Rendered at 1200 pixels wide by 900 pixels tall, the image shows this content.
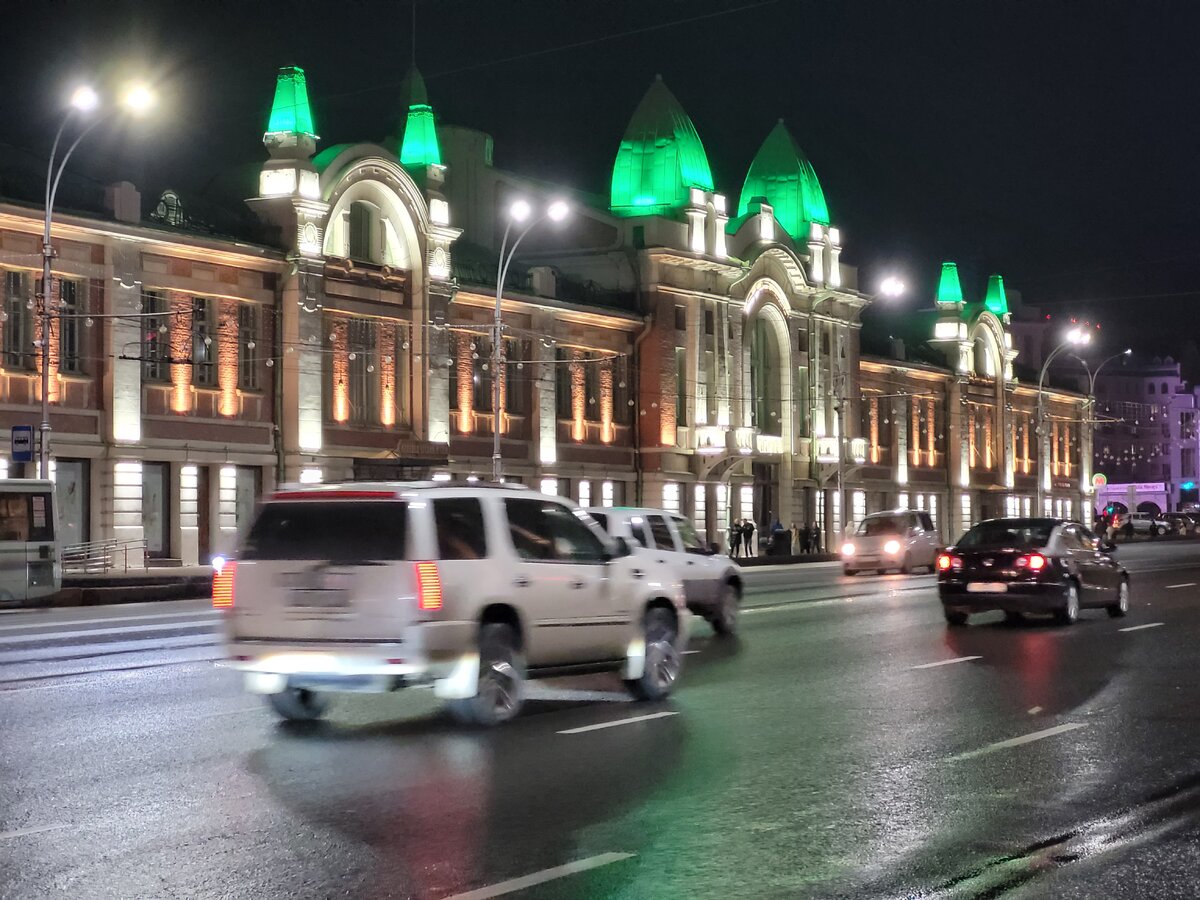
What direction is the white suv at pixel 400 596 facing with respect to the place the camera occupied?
facing away from the viewer and to the right of the viewer

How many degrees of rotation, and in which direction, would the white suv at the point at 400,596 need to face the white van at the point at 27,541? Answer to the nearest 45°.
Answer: approximately 45° to its left

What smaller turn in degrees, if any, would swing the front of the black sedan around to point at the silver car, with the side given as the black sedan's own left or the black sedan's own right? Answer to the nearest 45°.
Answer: approximately 45° to the black sedan's own left

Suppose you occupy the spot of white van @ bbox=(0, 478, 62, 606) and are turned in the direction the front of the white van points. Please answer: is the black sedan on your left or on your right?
on your left

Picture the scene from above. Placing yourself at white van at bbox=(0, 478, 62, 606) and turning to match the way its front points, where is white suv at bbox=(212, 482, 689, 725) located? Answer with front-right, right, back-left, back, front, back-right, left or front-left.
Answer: left

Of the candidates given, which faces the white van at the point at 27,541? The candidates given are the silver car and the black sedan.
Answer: the silver car

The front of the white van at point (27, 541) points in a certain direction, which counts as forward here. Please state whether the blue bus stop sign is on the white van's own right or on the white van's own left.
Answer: on the white van's own right

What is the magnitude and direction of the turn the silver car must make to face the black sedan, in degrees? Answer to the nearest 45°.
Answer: approximately 45° to its left
